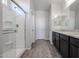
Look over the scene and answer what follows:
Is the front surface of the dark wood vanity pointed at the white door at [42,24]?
no

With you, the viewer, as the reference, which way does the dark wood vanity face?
facing the viewer and to the left of the viewer

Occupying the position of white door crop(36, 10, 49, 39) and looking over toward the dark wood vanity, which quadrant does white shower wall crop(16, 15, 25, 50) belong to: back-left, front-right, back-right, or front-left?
front-right
